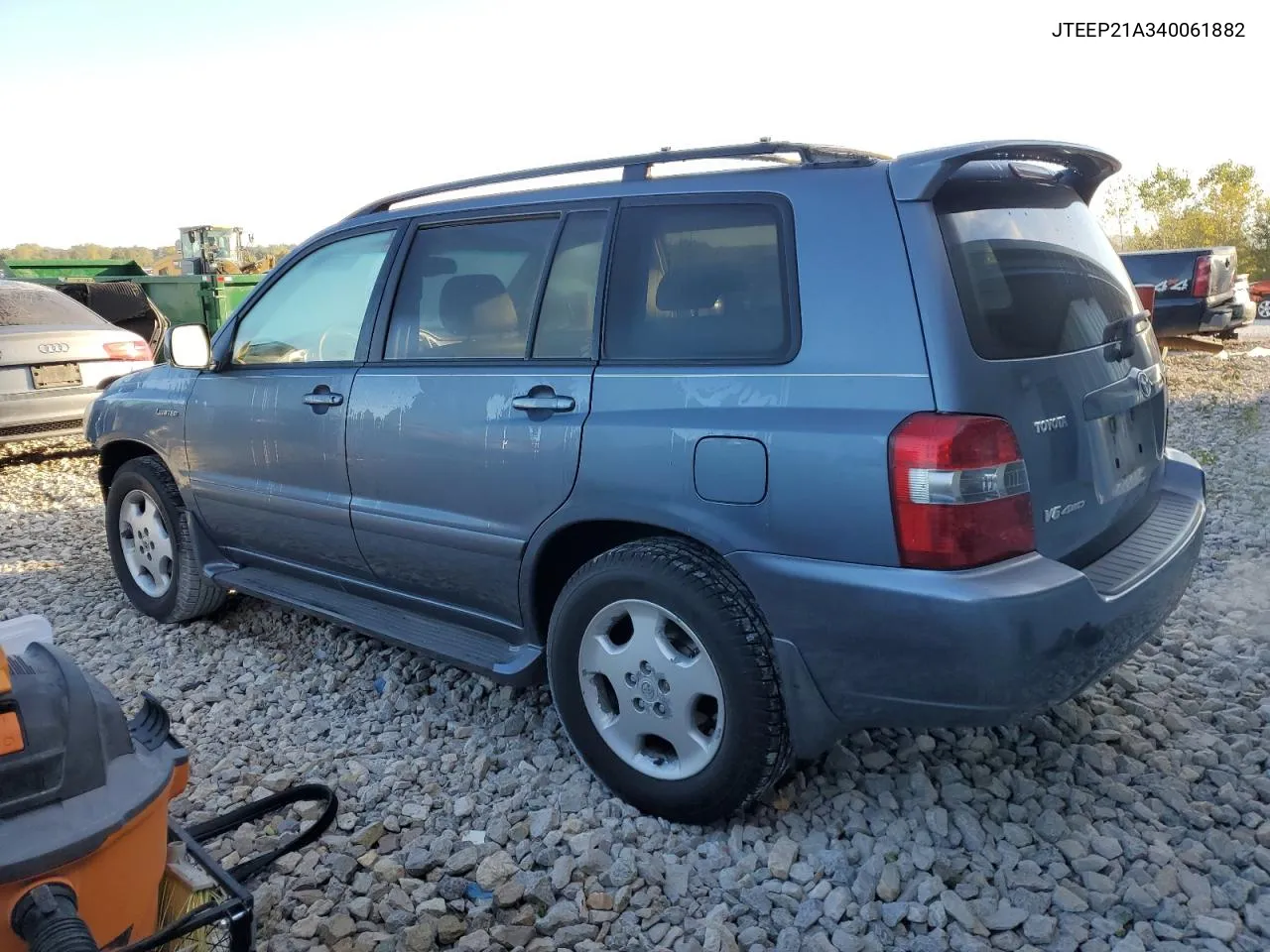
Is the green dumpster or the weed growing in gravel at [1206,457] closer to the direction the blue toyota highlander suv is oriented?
the green dumpster

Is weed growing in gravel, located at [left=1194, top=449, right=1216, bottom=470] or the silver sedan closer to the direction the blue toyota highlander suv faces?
the silver sedan

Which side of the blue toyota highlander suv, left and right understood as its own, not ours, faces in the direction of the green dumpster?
front

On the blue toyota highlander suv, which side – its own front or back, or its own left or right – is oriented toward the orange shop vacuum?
left

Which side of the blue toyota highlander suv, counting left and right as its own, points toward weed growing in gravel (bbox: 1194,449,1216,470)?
right

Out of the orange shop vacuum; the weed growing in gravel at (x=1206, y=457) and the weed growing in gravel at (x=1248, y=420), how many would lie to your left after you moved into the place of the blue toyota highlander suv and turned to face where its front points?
1

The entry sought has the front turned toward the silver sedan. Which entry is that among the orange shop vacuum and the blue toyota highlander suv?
the blue toyota highlander suv

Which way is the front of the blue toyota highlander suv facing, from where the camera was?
facing away from the viewer and to the left of the viewer

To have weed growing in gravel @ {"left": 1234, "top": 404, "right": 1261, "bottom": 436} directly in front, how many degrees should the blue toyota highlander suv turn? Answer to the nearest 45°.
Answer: approximately 90° to its right
